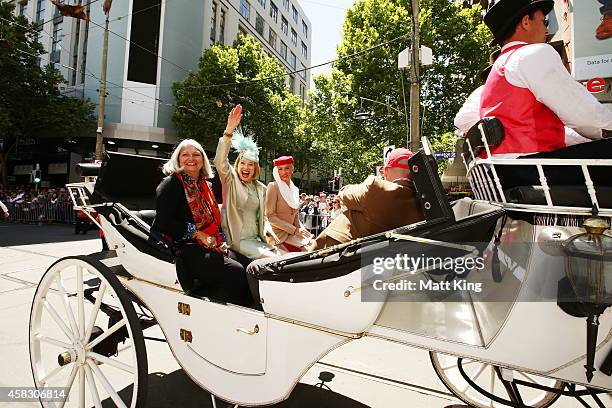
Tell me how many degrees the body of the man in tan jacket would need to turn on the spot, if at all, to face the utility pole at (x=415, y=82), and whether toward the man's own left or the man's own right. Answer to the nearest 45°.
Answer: approximately 45° to the man's own right

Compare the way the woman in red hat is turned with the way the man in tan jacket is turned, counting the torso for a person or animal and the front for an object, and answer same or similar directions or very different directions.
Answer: very different directions

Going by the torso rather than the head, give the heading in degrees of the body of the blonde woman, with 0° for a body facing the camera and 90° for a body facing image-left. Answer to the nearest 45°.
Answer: approximately 315°

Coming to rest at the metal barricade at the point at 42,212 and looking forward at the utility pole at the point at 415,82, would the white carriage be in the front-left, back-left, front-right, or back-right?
front-right

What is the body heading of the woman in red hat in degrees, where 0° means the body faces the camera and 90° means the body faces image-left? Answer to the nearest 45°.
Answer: approximately 315°

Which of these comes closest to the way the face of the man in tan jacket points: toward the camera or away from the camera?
away from the camera

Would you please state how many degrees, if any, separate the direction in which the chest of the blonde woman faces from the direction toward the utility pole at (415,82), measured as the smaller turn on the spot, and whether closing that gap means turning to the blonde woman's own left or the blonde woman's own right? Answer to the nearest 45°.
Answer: approximately 90° to the blonde woman's own left

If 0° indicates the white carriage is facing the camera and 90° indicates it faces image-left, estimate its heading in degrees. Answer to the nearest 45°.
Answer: approximately 270°

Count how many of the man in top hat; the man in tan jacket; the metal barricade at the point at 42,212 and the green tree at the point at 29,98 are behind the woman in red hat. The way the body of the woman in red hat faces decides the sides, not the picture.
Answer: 2

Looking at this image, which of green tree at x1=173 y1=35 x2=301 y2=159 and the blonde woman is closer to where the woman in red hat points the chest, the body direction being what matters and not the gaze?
the blonde woman

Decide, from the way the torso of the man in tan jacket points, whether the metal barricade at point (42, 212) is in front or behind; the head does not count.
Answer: in front

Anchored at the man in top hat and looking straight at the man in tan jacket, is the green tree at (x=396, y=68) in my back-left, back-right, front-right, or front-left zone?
front-right

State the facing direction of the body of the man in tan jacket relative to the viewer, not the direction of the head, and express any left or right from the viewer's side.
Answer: facing away from the viewer and to the left of the viewer

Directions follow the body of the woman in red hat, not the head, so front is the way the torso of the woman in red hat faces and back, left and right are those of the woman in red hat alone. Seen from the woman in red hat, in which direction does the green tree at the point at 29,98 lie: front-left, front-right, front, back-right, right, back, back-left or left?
back
